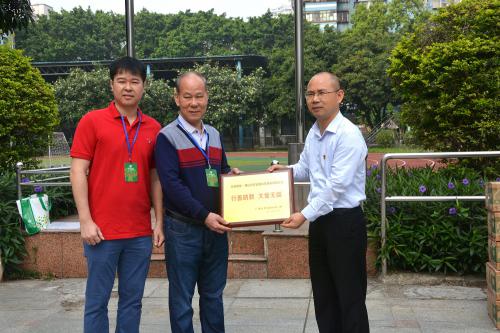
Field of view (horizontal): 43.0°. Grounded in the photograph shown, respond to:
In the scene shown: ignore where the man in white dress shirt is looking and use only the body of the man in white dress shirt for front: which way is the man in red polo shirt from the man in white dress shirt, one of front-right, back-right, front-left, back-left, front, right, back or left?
front-right

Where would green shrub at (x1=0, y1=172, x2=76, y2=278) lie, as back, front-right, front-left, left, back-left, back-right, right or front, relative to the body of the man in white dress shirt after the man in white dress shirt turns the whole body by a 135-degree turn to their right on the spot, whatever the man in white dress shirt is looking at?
front-left

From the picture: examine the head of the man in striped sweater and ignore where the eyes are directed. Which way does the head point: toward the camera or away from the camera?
toward the camera

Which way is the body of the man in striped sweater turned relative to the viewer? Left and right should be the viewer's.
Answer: facing the viewer and to the right of the viewer

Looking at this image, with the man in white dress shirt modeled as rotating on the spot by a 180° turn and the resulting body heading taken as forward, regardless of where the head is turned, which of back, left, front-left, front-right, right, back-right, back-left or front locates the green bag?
left

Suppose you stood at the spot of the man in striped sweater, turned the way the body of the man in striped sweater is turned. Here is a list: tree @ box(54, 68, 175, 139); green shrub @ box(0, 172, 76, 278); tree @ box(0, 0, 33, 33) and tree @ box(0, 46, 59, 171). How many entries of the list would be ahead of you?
0

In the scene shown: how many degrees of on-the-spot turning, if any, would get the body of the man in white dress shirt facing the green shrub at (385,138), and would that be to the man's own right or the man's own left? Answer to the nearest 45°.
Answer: approximately 135° to the man's own right

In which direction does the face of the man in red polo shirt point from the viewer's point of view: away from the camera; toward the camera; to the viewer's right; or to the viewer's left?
toward the camera

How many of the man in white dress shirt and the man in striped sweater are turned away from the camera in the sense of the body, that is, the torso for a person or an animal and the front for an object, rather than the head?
0

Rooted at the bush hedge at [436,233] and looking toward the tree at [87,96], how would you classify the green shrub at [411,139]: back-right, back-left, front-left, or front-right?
front-right

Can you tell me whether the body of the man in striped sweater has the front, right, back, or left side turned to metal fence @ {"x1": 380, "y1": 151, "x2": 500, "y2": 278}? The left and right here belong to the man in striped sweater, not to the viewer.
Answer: left

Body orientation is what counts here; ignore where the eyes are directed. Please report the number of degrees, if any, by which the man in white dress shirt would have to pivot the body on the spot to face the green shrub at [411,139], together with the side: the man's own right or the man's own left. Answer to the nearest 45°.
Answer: approximately 135° to the man's own right

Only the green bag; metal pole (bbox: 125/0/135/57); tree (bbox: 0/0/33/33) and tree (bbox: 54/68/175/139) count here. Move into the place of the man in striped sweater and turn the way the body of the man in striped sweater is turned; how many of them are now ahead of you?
0

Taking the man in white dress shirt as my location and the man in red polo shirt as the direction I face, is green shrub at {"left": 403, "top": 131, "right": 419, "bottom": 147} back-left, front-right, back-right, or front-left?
back-right

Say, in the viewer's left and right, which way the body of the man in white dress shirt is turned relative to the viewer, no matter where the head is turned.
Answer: facing the viewer and to the left of the viewer

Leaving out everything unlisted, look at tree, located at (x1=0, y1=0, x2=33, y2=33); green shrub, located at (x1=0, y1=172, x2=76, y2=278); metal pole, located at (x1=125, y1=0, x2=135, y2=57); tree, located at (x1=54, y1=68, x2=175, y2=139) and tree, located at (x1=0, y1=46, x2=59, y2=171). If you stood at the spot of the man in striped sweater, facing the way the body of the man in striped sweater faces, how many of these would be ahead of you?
0

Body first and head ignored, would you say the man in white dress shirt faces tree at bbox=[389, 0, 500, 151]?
no

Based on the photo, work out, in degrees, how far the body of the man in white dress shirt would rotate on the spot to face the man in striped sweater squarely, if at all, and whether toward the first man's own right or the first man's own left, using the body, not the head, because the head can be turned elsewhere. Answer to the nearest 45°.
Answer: approximately 45° to the first man's own right
